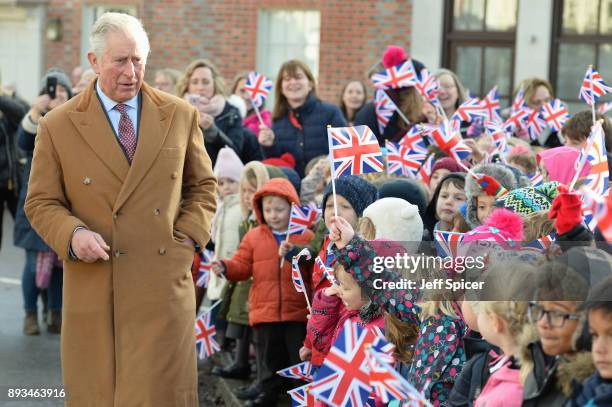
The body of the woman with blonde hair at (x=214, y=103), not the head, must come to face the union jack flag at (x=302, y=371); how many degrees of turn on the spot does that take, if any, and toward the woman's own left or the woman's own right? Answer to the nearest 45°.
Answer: approximately 45° to the woman's own left

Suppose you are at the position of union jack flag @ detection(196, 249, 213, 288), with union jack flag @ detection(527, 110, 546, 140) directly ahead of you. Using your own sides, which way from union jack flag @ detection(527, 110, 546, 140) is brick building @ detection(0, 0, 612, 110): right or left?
left

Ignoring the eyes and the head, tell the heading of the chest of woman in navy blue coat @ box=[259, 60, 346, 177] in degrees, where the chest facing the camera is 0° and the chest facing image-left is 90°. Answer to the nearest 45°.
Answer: approximately 0°

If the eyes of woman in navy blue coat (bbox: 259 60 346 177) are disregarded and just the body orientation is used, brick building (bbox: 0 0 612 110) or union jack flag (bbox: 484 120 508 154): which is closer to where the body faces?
the union jack flag

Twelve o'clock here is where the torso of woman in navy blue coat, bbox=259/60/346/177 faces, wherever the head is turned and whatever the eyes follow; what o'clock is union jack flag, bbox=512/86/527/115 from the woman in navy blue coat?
The union jack flag is roughly at 8 o'clock from the woman in navy blue coat.

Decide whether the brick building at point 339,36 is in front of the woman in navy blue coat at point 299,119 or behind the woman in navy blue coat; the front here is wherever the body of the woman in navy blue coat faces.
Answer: behind

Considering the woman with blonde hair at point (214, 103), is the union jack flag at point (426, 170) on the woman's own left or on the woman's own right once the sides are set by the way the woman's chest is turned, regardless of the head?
on the woman's own left

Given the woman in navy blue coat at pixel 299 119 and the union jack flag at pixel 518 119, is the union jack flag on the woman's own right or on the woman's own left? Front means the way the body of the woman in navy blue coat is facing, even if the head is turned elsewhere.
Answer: on the woman's own left

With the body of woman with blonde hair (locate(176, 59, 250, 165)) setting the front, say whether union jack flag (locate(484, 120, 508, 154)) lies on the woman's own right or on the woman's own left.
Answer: on the woman's own left

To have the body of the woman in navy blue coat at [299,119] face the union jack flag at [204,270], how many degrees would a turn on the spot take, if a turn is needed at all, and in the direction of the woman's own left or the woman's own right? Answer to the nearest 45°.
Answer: approximately 45° to the woman's own right

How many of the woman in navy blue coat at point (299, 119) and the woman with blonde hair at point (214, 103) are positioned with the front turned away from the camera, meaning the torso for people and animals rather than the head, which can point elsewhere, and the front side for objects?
0

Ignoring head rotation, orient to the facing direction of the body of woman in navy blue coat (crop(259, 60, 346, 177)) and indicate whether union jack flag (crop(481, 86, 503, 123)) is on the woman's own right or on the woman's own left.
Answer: on the woman's own left

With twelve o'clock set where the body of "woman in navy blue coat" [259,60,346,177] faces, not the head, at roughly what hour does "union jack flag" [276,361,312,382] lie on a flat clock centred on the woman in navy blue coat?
The union jack flag is roughly at 12 o'clock from the woman in navy blue coat.

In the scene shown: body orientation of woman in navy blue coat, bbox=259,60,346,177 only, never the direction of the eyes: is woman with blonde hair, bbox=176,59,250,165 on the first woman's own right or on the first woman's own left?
on the first woman's own right
